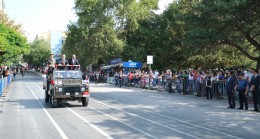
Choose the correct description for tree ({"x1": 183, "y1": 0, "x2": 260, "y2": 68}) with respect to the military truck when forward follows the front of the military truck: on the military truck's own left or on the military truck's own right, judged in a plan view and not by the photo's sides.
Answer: on the military truck's own left

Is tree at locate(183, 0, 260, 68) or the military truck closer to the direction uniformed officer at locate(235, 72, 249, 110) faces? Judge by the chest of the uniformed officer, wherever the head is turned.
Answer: the military truck

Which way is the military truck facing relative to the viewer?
toward the camera

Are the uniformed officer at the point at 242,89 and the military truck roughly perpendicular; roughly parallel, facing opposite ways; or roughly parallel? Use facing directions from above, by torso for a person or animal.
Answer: roughly perpendicular

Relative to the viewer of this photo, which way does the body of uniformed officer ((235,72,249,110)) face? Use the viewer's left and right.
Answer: facing the viewer and to the left of the viewer

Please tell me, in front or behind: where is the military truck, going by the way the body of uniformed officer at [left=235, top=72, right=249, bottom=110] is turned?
in front

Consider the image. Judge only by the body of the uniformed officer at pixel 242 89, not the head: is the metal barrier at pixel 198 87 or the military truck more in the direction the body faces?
the military truck

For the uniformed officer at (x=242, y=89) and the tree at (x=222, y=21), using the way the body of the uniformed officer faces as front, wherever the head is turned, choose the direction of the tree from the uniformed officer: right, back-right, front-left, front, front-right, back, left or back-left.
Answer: back-right

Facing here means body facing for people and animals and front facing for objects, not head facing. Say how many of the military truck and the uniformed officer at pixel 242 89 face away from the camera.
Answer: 0

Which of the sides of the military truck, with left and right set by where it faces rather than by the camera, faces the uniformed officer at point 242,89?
left

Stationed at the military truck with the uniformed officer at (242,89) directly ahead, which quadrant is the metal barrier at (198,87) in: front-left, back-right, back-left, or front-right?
front-left

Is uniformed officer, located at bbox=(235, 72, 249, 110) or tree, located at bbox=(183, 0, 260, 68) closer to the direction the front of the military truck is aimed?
the uniformed officer
